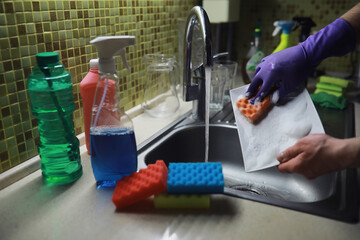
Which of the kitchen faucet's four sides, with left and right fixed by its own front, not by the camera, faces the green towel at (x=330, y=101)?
left

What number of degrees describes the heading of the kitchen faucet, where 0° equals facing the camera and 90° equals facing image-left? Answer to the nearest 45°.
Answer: approximately 315°
